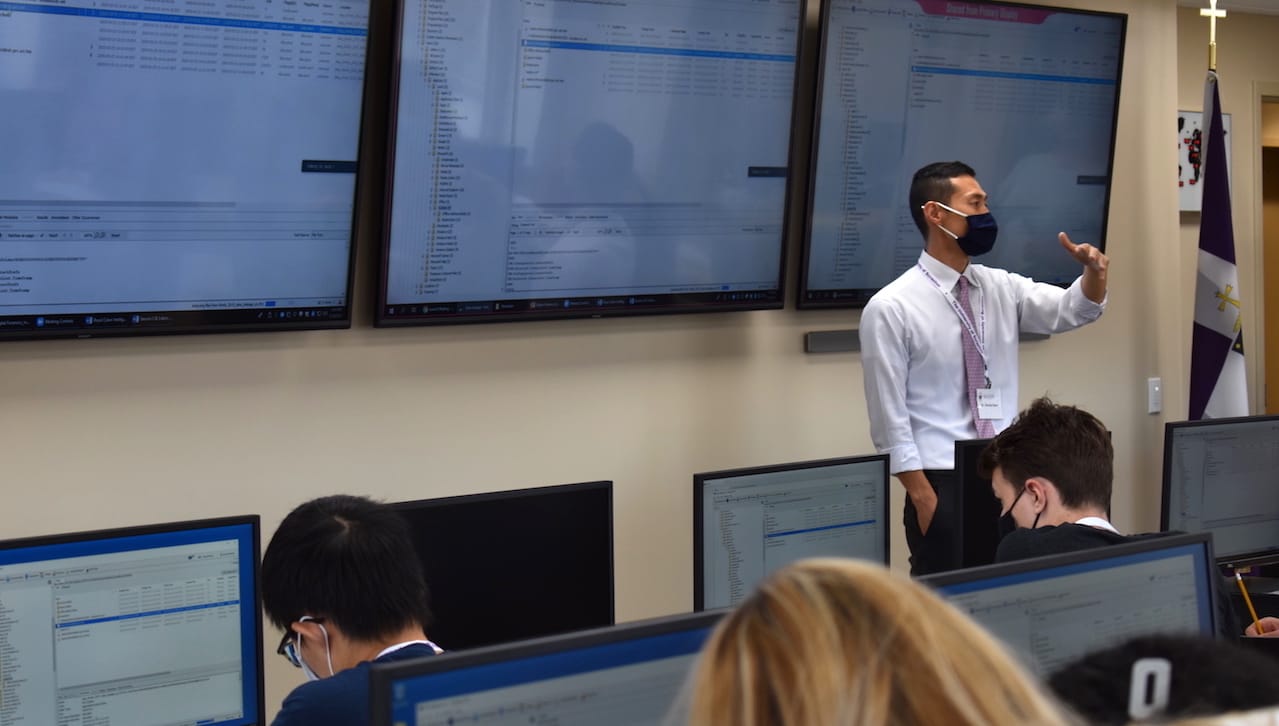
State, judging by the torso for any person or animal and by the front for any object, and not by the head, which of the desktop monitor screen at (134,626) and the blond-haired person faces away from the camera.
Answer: the blond-haired person

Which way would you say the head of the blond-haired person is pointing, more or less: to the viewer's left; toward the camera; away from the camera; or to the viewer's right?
away from the camera

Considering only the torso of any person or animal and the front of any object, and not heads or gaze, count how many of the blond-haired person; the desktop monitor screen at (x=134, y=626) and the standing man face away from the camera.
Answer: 1

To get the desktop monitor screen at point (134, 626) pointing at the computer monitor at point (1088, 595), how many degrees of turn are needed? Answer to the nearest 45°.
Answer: approximately 90° to its left

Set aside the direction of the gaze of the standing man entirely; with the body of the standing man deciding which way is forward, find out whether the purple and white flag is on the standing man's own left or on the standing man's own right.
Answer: on the standing man's own left

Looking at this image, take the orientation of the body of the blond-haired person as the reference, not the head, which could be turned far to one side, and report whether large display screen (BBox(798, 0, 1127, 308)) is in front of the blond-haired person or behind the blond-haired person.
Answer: in front

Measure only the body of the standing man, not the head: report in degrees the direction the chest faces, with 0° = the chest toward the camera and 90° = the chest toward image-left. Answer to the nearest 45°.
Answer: approximately 315°

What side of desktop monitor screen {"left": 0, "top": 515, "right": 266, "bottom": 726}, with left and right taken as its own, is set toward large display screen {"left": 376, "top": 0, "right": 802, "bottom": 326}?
back

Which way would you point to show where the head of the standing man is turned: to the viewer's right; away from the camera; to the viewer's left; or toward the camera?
to the viewer's right

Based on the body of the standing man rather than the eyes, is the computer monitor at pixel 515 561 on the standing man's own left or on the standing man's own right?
on the standing man's own right

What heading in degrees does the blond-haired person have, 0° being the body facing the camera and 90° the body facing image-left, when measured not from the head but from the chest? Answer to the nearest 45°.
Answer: approximately 180°

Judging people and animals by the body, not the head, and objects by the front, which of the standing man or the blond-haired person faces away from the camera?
the blond-haired person

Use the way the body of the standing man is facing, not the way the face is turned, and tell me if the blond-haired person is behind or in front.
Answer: in front
